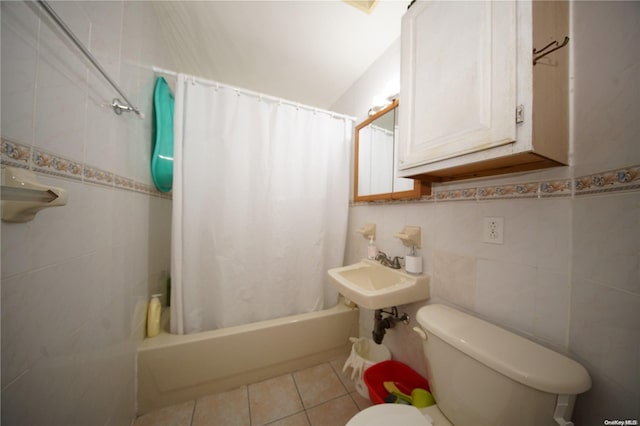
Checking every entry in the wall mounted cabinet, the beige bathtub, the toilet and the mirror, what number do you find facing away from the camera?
0

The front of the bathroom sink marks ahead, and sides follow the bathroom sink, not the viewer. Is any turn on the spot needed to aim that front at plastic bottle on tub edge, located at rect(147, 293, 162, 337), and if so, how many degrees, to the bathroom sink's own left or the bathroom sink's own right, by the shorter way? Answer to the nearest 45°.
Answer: approximately 45° to the bathroom sink's own right

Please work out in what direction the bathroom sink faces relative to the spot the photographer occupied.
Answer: facing the viewer and to the left of the viewer

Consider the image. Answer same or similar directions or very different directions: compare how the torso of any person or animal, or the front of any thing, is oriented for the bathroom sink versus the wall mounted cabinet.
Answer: same or similar directions

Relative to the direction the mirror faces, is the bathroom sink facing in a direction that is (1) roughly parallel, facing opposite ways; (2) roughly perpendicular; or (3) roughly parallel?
roughly parallel

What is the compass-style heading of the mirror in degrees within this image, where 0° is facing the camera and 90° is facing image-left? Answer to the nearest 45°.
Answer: approximately 45°

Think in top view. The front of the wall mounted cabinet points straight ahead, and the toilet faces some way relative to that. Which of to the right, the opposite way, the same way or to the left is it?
the same way

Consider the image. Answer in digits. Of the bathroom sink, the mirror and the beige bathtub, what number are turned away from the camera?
0

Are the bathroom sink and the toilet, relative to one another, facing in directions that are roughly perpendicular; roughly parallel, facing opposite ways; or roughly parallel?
roughly parallel

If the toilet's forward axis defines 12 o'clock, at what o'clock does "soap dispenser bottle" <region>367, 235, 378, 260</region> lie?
The soap dispenser bottle is roughly at 3 o'clock from the toilet.

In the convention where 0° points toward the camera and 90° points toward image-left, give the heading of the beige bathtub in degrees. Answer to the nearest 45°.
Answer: approximately 315°
